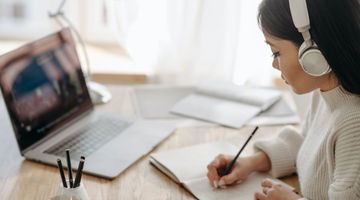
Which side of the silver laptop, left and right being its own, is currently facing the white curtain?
left

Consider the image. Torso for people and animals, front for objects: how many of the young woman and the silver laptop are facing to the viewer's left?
1

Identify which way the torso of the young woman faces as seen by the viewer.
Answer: to the viewer's left

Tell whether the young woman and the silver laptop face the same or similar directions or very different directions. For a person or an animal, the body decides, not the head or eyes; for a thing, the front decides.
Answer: very different directions

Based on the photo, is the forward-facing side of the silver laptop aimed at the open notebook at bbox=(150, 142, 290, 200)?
yes

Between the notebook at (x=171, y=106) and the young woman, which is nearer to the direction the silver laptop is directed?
the young woman

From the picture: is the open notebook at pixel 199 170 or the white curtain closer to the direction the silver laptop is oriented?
the open notebook

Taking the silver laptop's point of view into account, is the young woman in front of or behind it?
in front

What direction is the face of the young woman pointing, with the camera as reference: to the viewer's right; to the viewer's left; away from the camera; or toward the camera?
to the viewer's left

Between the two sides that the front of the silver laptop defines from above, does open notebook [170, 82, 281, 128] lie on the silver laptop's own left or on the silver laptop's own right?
on the silver laptop's own left
